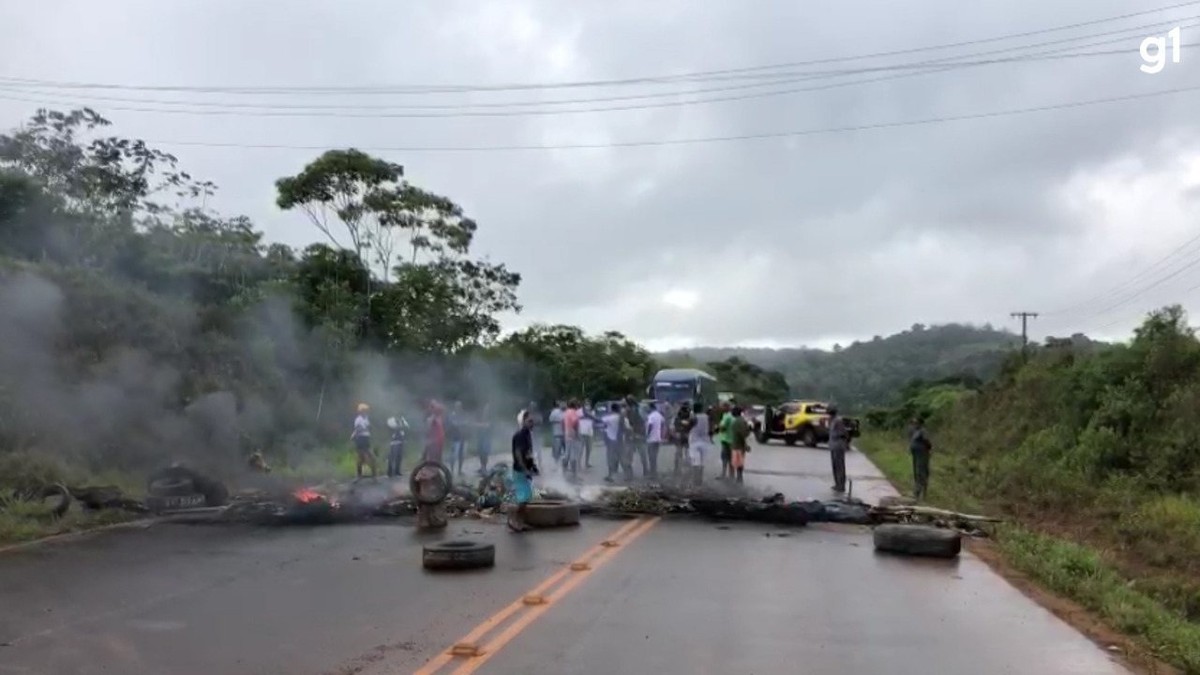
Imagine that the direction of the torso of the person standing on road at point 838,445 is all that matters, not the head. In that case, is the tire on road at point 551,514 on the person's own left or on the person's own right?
on the person's own left

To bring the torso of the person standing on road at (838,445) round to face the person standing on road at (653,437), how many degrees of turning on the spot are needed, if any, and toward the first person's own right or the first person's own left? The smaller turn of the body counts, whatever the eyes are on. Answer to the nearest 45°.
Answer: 0° — they already face them

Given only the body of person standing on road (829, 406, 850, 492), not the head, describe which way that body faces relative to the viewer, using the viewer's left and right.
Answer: facing to the left of the viewer

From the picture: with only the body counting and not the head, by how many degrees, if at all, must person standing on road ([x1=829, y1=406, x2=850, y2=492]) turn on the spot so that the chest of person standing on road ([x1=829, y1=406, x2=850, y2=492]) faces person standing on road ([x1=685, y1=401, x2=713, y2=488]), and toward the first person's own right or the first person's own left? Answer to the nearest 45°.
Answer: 0° — they already face them

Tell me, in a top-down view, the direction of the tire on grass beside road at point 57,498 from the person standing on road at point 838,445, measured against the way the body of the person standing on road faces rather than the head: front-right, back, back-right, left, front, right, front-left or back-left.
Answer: front-left

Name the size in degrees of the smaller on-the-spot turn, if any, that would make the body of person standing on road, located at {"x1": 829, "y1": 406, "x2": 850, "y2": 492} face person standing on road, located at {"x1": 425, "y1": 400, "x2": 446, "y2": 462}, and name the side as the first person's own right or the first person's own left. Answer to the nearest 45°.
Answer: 0° — they already face them

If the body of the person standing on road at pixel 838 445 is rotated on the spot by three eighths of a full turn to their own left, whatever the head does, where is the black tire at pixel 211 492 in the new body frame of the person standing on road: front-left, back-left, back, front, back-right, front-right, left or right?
right

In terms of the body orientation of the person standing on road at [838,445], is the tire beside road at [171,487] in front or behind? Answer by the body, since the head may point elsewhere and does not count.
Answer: in front

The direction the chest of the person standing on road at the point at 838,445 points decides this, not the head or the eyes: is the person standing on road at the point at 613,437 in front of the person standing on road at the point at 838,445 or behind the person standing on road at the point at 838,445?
in front

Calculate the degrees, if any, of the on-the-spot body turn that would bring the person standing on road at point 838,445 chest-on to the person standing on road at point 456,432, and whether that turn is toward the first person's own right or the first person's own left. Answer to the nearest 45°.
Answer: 0° — they already face them

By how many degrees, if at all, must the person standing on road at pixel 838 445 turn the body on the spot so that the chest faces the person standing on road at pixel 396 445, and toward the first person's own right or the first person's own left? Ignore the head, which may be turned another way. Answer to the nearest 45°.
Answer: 0° — they already face them

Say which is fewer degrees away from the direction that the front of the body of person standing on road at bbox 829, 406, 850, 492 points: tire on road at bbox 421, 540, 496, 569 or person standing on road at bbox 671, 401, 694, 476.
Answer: the person standing on road

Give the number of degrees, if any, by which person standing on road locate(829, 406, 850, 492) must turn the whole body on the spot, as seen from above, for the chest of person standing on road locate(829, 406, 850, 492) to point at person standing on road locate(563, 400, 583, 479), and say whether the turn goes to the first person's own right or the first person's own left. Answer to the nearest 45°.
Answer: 0° — they already face them
